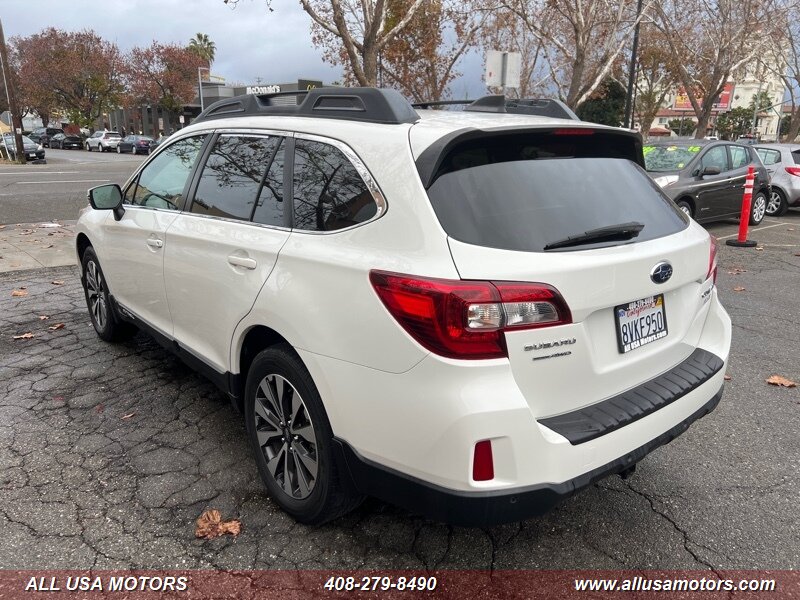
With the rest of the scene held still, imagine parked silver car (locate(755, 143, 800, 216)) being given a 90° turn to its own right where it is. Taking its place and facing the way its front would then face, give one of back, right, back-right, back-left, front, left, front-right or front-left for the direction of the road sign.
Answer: back

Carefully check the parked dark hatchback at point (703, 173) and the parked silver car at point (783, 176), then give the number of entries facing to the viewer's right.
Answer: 0

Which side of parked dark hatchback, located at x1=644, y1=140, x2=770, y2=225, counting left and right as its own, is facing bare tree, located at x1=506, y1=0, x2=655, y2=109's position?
right

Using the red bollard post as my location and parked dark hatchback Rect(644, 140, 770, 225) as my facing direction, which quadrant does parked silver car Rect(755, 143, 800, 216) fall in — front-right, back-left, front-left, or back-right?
front-right

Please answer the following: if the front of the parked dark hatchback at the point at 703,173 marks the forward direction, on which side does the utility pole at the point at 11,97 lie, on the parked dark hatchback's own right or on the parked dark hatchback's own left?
on the parked dark hatchback's own right

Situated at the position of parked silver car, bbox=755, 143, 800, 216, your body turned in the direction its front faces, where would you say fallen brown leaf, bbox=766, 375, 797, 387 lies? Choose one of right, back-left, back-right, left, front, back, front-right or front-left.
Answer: back-left

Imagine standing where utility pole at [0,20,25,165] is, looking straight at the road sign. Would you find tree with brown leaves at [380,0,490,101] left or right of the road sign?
left

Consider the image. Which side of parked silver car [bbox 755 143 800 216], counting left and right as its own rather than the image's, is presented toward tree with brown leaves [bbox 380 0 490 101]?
front

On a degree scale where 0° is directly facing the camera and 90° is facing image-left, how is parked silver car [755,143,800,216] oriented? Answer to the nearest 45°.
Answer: approximately 135°

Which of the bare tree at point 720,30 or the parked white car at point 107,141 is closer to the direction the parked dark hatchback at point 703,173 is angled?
the parked white car

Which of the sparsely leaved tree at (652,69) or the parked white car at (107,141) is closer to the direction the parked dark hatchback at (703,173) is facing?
the parked white car

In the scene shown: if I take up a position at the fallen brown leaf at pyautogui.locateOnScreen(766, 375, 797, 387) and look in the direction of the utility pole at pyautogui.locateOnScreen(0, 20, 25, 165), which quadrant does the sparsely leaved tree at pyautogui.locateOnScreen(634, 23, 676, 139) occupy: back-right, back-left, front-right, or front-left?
front-right

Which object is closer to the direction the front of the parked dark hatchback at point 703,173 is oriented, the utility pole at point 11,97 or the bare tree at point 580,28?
the utility pole
